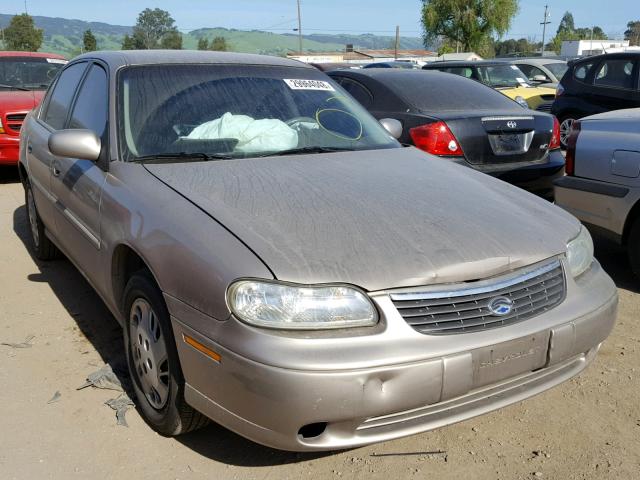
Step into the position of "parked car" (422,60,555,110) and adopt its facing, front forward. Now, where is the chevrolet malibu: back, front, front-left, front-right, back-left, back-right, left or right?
front-right

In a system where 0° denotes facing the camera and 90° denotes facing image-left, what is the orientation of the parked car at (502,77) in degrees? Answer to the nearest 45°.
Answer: approximately 315°

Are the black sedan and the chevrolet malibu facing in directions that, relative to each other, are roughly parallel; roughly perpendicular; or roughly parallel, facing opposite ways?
roughly parallel, facing opposite ways

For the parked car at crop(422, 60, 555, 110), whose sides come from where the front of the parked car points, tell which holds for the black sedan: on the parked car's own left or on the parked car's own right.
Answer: on the parked car's own right

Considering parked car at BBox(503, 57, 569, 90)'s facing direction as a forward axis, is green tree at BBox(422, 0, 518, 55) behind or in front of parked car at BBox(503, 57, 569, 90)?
behind

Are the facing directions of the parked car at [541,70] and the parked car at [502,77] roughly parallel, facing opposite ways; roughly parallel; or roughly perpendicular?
roughly parallel

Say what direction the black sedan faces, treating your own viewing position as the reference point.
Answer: facing away from the viewer and to the left of the viewer

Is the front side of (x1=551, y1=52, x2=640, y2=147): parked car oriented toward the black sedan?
no

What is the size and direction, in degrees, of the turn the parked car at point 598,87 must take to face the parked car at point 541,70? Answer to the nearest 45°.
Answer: approximately 135° to its left

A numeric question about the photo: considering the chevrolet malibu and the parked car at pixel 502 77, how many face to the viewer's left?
0

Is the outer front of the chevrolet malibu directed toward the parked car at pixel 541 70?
no

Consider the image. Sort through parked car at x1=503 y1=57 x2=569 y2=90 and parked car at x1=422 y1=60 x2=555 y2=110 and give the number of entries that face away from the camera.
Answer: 0
